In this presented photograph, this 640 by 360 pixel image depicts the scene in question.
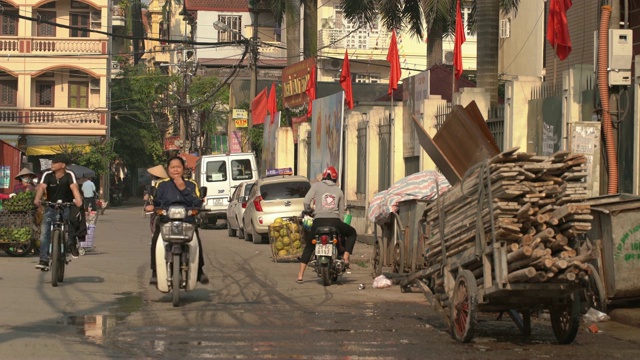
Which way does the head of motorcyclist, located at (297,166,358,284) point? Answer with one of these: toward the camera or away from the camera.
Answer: away from the camera

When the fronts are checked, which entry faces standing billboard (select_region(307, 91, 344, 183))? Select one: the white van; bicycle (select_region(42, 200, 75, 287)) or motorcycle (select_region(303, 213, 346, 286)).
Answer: the motorcycle

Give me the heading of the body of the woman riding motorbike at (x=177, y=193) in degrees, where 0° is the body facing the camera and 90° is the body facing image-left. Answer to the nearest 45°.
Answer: approximately 0°

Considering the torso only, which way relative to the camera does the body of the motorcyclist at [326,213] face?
away from the camera

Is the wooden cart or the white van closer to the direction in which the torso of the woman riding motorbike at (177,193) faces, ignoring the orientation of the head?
the wooden cart

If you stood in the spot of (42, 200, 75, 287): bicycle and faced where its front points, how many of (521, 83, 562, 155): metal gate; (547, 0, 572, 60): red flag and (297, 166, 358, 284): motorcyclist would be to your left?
3

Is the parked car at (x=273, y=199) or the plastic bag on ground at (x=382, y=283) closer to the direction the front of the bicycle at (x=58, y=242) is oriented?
the plastic bag on ground

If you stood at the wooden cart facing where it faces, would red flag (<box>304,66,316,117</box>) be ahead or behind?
ahead

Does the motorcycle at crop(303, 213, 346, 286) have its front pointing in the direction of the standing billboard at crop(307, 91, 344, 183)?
yes
